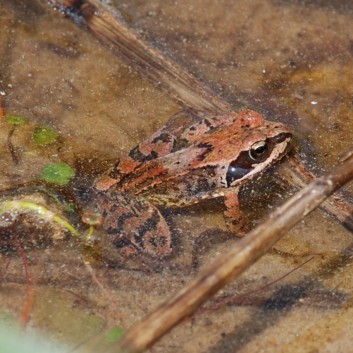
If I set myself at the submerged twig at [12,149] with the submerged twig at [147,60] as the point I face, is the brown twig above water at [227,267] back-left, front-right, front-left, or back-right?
front-right

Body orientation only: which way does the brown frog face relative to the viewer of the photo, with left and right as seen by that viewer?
facing to the right of the viewer

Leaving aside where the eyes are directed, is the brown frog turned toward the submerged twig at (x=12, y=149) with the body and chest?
no
